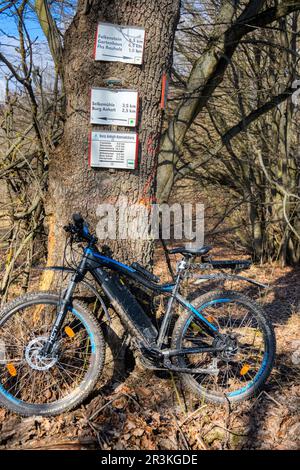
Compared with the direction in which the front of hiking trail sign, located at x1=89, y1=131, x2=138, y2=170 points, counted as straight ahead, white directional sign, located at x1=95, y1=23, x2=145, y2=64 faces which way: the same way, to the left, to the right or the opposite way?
the same way

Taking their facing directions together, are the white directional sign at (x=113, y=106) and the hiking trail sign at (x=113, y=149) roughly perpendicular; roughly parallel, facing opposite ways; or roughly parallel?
roughly parallel

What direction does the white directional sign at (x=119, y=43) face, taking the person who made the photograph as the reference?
facing the viewer

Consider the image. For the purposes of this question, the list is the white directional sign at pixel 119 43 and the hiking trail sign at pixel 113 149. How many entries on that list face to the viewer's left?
0

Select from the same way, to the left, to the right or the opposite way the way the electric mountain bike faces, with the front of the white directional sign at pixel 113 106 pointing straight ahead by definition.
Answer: to the right

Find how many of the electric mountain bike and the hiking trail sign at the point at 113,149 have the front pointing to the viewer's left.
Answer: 1

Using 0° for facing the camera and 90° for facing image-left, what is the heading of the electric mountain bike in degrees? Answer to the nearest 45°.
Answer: approximately 90°

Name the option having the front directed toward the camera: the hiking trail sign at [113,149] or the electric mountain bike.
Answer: the hiking trail sign

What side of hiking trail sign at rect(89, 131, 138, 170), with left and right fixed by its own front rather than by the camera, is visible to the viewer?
front

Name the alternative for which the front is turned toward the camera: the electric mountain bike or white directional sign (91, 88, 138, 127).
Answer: the white directional sign

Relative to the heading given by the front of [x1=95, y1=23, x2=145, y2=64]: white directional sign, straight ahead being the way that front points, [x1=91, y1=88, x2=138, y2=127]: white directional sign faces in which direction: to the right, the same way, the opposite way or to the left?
the same way

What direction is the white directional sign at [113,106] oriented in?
toward the camera
